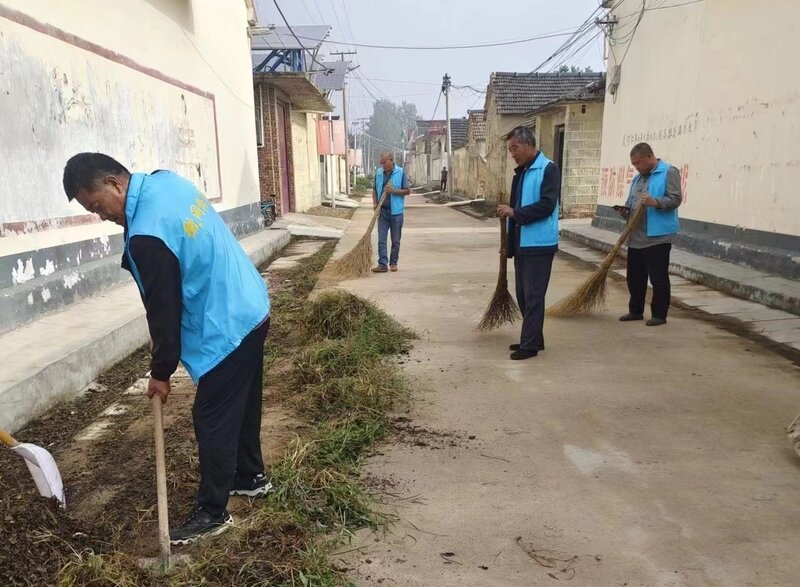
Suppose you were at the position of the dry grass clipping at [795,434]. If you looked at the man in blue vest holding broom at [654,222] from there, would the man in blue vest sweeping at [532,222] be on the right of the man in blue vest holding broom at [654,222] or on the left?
left

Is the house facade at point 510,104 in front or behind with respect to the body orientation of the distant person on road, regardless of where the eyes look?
behind

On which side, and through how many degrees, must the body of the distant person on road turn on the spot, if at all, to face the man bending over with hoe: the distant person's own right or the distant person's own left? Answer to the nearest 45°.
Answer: approximately 45° to the distant person's own left

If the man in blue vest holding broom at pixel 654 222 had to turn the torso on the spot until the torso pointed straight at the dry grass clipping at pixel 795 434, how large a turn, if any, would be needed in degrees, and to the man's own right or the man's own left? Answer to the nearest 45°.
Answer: approximately 45° to the man's own left

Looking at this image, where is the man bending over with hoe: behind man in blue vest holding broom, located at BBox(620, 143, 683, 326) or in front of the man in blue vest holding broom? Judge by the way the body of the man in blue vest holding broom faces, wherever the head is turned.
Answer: in front

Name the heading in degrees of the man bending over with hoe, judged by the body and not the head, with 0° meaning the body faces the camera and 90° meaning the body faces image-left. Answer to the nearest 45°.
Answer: approximately 90°

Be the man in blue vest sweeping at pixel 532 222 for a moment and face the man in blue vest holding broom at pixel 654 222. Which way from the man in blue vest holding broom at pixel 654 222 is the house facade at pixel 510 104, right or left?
left
